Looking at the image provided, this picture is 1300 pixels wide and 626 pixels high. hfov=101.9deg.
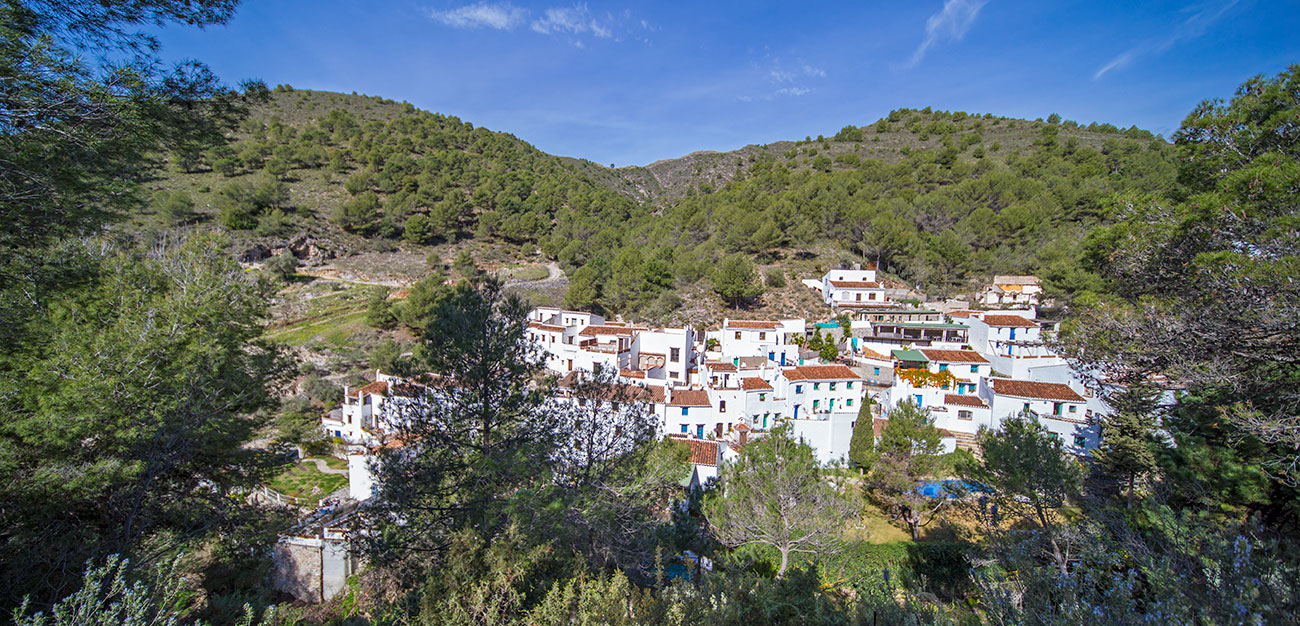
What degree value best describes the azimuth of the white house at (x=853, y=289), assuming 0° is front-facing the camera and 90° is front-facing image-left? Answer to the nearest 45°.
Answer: approximately 0°

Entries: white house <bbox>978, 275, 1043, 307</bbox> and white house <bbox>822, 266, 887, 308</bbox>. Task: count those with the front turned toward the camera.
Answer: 2

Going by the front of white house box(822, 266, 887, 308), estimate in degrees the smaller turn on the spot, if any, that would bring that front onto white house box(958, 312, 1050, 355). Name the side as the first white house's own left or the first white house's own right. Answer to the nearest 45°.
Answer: approximately 45° to the first white house's own left

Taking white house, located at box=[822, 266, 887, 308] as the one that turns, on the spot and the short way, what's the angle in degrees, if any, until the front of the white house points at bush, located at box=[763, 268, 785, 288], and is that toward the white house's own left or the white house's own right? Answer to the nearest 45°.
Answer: approximately 90° to the white house's own right

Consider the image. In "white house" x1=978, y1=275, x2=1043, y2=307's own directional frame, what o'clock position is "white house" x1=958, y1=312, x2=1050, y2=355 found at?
"white house" x1=958, y1=312, x2=1050, y2=355 is roughly at 12 o'clock from "white house" x1=978, y1=275, x2=1043, y2=307.

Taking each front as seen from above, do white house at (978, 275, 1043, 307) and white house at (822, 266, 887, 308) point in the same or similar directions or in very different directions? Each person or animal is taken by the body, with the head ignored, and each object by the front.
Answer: same or similar directions

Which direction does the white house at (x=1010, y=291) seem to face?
toward the camera

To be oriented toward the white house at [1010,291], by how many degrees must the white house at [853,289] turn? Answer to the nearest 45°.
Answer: approximately 90° to its left

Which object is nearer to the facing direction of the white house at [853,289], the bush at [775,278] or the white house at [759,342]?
the white house

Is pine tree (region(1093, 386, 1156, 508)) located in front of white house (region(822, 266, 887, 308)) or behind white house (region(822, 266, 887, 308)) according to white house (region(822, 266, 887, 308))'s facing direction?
in front

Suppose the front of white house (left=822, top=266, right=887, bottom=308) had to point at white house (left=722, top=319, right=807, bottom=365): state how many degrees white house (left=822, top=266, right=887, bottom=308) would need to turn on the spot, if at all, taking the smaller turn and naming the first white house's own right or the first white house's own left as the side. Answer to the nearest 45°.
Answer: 0° — it already faces it

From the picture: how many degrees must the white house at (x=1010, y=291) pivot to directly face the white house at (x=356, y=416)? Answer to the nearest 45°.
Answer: approximately 45° to its right

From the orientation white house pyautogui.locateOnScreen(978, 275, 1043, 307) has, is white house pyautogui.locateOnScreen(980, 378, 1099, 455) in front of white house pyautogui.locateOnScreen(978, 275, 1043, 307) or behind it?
in front
